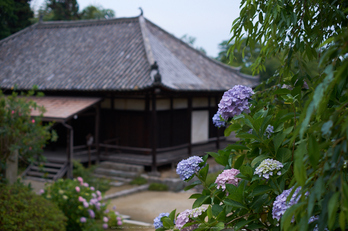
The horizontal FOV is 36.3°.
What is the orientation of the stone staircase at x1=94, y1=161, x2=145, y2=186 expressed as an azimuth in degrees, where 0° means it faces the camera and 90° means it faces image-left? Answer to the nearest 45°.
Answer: approximately 45°

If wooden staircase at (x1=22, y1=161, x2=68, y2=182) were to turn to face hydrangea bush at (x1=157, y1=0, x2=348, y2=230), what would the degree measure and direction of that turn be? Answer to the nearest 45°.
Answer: approximately 45° to its left

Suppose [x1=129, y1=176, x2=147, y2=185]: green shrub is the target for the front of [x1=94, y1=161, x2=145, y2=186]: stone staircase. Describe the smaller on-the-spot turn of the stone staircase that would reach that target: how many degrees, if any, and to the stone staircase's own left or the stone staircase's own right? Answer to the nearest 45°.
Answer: approximately 90° to the stone staircase's own left

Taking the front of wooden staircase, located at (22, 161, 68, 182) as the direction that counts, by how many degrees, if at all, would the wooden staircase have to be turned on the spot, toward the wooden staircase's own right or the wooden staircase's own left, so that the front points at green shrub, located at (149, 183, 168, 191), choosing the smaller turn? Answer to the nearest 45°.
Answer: approximately 90° to the wooden staircase's own left

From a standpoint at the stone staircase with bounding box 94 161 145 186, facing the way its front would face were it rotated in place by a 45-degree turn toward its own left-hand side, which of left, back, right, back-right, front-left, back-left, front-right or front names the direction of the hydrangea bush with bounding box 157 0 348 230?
front

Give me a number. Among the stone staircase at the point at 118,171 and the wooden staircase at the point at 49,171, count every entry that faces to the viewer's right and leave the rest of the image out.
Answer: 0

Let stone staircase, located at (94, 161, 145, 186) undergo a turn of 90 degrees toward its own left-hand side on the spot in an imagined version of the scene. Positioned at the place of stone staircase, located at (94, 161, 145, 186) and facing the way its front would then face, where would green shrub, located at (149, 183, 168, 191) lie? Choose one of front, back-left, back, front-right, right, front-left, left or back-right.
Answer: front

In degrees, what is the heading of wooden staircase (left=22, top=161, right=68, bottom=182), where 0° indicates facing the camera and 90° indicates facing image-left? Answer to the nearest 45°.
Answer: approximately 45°

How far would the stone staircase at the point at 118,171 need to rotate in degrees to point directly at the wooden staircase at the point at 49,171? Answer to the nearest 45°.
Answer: approximately 45° to its right
